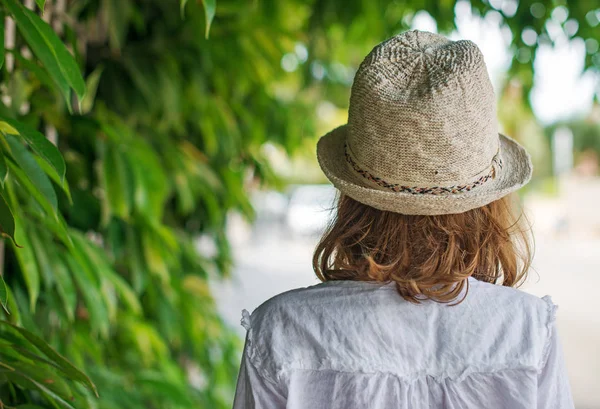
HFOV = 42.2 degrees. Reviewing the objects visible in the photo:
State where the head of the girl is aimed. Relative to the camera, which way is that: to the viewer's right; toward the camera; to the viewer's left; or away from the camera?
away from the camera

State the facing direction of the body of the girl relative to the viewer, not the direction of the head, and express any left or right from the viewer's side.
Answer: facing away from the viewer
